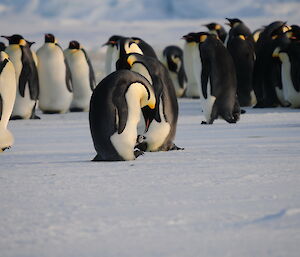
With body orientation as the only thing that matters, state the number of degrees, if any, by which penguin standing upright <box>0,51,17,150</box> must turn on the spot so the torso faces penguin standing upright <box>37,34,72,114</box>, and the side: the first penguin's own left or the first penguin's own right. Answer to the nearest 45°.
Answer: approximately 90° to the first penguin's own left

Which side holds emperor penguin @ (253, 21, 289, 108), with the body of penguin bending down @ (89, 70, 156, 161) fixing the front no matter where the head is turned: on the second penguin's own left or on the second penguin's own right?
on the second penguin's own left

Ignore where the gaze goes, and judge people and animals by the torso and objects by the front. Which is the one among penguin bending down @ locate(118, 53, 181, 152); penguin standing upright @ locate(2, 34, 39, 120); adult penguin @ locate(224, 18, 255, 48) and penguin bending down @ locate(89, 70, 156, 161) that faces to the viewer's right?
penguin bending down @ locate(89, 70, 156, 161)

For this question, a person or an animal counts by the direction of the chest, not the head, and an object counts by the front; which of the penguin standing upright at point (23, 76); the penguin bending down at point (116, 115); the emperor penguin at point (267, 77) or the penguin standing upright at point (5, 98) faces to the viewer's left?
the penguin standing upright at point (23, 76)

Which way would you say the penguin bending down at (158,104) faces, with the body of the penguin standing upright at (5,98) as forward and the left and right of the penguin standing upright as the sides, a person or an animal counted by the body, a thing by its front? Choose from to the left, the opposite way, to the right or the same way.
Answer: the opposite way

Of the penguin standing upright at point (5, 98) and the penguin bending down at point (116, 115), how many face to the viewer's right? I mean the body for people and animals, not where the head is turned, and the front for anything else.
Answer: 2

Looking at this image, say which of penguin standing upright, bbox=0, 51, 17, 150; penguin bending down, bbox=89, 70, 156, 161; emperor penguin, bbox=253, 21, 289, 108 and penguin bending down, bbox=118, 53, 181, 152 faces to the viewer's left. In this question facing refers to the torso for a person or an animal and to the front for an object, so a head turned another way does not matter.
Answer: penguin bending down, bbox=118, 53, 181, 152

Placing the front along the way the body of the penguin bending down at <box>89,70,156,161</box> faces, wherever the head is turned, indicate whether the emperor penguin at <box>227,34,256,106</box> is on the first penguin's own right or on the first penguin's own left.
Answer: on the first penguin's own left
